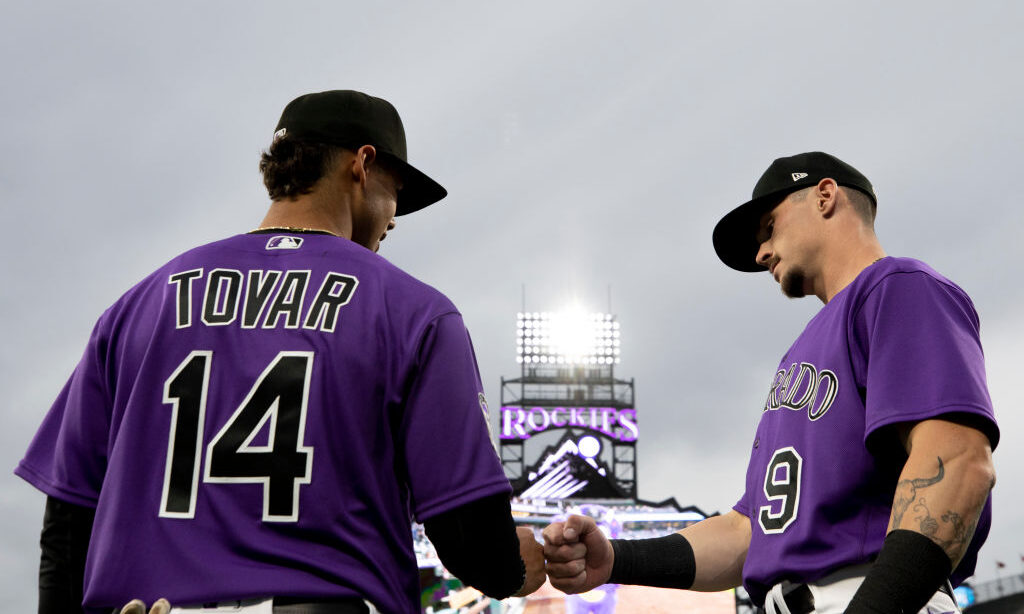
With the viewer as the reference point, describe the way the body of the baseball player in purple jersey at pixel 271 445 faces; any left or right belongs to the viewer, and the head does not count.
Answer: facing away from the viewer and to the right of the viewer

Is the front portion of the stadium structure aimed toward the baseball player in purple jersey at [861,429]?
yes

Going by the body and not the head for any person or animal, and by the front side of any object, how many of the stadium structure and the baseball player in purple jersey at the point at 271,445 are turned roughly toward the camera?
1

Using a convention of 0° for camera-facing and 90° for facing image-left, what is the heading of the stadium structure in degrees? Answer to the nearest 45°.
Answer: approximately 0°

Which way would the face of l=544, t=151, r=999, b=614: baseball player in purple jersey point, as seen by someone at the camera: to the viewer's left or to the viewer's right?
to the viewer's left

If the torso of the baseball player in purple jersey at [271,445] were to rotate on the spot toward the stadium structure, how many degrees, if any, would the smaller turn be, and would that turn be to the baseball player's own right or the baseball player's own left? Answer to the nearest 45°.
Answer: approximately 45° to the baseball player's own left

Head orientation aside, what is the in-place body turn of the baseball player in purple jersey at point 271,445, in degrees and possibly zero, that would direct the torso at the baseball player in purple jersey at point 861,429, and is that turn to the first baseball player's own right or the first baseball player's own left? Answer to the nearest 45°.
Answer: approximately 45° to the first baseball player's own right
